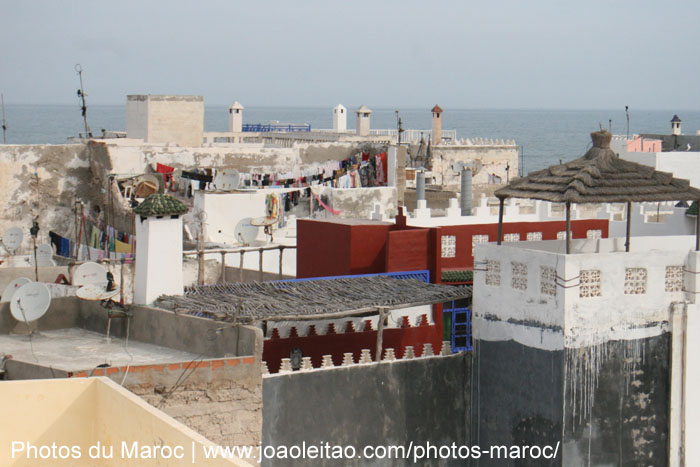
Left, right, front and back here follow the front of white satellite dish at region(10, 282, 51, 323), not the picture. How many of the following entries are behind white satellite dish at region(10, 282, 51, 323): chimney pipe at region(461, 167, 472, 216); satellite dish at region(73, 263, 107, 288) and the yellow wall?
2

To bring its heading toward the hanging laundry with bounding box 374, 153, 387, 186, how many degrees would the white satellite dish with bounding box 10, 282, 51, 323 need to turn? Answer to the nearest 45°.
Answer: approximately 180°

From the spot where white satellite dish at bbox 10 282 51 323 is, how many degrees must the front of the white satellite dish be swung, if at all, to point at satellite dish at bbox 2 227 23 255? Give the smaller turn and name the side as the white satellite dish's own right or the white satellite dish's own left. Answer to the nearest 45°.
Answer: approximately 135° to the white satellite dish's own right

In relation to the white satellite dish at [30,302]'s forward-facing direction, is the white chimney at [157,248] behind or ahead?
behind

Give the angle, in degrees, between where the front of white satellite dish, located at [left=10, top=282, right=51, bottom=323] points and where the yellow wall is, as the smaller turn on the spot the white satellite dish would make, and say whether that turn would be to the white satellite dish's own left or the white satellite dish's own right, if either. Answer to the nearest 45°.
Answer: approximately 45° to the white satellite dish's own left

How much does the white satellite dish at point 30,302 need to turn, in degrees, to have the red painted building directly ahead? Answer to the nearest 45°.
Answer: approximately 180°

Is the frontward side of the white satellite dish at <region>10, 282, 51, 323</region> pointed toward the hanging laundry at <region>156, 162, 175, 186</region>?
no

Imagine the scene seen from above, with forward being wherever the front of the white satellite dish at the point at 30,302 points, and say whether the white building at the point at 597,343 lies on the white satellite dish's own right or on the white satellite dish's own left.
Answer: on the white satellite dish's own left

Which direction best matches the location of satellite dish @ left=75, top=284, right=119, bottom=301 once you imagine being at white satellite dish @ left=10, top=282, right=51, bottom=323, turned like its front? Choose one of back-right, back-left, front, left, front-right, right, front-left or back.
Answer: back-left

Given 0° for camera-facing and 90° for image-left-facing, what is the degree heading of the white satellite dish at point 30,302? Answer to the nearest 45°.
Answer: approximately 45°

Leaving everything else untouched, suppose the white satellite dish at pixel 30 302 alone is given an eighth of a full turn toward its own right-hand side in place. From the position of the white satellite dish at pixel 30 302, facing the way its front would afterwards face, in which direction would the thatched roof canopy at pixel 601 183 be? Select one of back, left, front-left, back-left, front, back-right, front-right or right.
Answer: back

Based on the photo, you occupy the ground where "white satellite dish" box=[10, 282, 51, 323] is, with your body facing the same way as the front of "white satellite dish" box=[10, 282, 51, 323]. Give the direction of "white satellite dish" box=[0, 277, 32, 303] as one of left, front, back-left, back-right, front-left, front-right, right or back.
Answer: back-right

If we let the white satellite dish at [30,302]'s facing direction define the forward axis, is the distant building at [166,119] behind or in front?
behind

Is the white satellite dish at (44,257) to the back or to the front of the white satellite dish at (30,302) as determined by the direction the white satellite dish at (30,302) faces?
to the back

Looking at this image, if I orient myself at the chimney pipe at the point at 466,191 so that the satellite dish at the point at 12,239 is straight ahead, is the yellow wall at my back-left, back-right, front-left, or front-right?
front-left

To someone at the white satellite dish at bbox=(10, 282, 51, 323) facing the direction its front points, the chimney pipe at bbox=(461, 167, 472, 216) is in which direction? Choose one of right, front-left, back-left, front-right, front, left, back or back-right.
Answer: back

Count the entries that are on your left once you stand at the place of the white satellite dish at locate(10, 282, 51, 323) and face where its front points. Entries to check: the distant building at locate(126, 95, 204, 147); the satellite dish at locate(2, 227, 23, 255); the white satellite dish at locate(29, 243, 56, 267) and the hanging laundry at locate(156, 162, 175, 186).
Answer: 0

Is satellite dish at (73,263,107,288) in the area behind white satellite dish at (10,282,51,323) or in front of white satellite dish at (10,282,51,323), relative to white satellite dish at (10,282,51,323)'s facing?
behind
